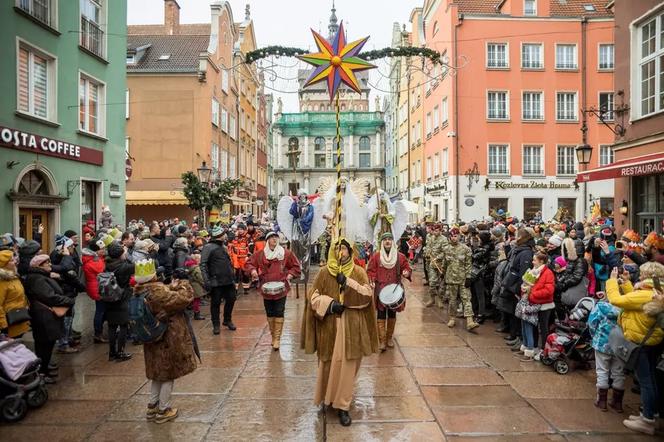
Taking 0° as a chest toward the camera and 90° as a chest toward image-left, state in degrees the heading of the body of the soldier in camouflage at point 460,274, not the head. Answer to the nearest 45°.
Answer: approximately 0°

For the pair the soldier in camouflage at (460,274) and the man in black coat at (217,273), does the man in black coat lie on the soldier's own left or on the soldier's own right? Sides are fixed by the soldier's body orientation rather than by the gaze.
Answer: on the soldier's own right

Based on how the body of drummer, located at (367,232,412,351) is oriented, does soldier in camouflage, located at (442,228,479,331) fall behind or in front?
behind

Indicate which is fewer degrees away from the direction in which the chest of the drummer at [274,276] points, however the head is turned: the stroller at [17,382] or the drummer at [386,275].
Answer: the stroller

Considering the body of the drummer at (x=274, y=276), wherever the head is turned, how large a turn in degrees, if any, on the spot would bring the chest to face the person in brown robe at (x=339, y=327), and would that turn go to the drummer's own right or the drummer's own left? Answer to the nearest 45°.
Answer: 0° — they already face them

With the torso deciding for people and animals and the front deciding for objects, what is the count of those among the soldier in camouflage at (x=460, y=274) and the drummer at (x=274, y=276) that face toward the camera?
2

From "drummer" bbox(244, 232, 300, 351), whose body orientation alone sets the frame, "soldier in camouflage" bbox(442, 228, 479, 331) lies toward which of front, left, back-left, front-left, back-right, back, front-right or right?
left

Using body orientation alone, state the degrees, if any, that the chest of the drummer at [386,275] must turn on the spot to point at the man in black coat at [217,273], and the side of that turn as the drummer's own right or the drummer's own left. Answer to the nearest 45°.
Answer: approximately 90° to the drummer's own right

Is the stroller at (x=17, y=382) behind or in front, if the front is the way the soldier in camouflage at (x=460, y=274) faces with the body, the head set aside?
in front

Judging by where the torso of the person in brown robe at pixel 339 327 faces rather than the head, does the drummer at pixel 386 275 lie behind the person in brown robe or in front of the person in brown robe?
behind

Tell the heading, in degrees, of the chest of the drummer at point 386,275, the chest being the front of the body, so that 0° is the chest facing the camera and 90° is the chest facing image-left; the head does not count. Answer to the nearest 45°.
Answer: approximately 0°
